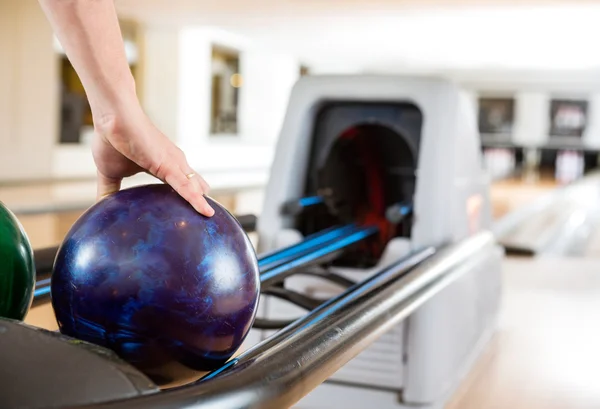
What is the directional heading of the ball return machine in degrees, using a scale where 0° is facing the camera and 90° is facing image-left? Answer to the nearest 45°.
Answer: approximately 45°

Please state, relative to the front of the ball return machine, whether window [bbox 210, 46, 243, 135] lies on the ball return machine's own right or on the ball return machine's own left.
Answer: on the ball return machine's own right
